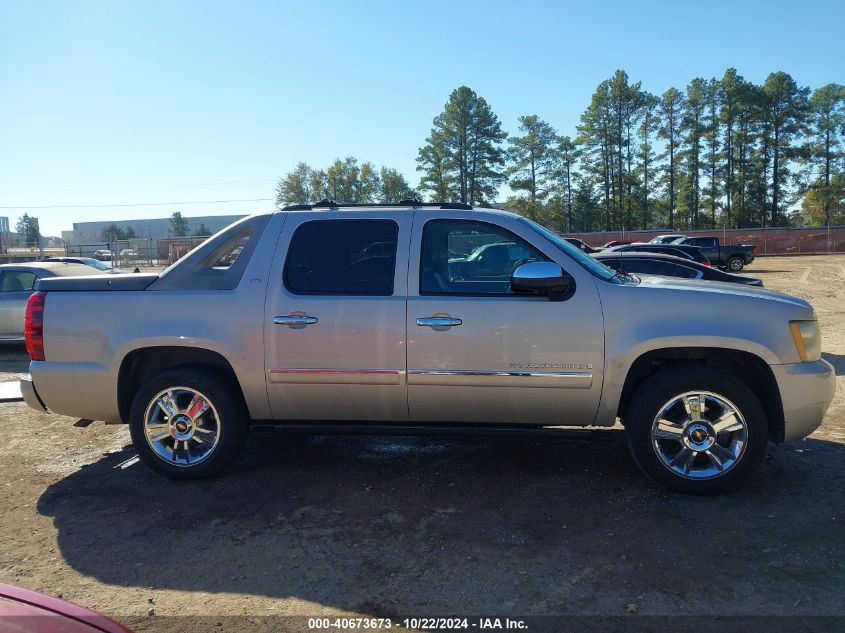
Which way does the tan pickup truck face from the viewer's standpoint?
to the viewer's right

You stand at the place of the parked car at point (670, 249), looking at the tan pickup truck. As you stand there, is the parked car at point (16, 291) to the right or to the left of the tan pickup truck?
right

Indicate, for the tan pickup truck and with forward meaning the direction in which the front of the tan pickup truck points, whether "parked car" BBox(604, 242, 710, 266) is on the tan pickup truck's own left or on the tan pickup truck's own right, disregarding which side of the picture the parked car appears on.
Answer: on the tan pickup truck's own left

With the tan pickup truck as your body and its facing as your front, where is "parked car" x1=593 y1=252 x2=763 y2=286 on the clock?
The parked car is roughly at 10 o'clock from the tan pickup truck.
